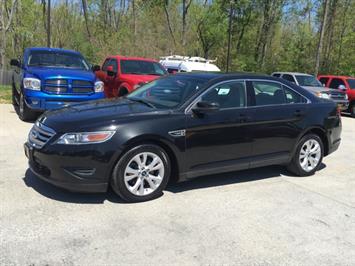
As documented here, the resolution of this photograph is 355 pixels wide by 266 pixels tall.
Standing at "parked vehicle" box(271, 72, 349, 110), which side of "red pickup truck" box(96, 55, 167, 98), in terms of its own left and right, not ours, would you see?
left

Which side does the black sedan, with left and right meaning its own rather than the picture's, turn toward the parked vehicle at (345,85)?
back

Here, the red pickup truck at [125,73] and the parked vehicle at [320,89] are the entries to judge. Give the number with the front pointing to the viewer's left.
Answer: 0

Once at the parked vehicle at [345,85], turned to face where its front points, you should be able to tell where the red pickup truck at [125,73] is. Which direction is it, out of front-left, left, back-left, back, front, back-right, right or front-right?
right

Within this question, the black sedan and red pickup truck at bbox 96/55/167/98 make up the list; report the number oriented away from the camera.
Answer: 0

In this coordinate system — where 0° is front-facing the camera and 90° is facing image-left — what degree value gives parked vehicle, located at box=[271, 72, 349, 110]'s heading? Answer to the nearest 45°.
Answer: approximately 315°

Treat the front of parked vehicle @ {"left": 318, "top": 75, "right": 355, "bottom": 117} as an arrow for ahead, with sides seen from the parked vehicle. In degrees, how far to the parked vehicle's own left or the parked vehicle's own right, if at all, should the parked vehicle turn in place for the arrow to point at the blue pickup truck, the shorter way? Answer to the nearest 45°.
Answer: approximately 90° to the parked vehicle's own right

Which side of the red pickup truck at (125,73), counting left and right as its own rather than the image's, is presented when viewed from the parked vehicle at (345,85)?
left

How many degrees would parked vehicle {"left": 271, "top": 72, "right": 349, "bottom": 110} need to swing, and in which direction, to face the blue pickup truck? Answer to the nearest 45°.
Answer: approximately 90° to its right

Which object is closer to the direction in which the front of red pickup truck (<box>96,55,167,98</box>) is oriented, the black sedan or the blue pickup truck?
the black sedan

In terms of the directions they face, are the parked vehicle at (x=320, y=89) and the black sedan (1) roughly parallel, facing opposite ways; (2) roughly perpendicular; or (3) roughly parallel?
roughly perpendicular

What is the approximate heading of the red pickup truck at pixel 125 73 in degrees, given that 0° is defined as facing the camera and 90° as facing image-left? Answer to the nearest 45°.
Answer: approximately 315°

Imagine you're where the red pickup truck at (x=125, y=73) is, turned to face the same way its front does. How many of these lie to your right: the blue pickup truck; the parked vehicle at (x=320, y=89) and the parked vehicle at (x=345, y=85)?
1

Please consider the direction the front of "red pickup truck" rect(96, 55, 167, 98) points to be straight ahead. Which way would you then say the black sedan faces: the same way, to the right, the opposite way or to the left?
to the right

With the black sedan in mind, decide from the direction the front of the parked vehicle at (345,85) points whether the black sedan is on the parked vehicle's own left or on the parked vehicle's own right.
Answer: on the parked vehicle's own right
